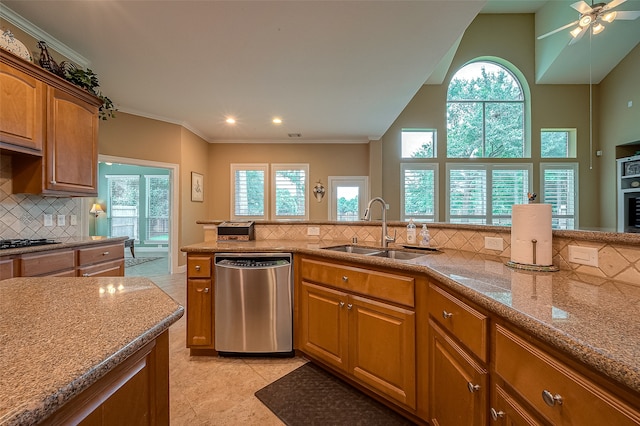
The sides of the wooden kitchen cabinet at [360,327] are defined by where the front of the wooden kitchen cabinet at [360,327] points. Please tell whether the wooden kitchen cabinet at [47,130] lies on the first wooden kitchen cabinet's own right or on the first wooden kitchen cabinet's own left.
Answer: on the first wooden kitchen cabinet's own right

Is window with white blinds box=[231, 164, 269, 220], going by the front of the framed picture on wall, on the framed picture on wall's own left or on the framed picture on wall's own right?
on the framed picture on wall's own left

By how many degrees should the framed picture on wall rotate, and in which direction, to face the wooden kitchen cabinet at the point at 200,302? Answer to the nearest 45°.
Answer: approximately 45° to its right

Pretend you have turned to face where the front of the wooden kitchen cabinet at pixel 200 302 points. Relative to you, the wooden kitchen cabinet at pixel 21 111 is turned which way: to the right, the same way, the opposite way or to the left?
to the left

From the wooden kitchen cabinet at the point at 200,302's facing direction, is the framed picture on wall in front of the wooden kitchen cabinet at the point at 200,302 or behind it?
behind

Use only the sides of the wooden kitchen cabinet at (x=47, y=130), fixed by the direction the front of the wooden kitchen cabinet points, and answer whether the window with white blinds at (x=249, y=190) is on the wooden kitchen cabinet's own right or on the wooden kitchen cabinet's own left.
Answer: on the wooden kitchen cabinet's own left

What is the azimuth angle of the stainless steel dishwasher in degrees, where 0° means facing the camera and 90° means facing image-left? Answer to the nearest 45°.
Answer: approximately 0°

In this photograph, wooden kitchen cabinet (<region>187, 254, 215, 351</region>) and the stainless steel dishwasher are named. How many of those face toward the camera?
2
